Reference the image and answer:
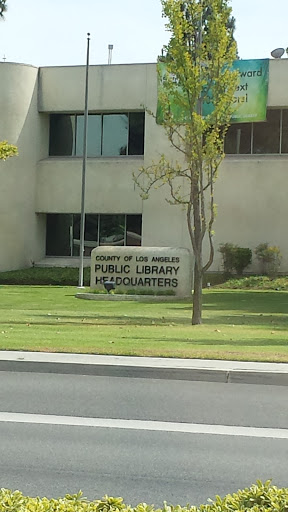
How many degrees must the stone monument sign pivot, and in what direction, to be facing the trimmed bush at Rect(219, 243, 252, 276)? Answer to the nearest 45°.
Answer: approximately 135° to its left

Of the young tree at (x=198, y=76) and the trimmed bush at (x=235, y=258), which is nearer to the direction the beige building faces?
the young tree

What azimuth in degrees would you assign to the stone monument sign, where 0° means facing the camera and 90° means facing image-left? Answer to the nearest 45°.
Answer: approximately 0°

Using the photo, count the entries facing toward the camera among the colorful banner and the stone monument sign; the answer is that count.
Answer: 2

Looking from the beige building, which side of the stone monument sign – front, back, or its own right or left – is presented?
back

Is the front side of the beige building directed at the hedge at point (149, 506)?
yes

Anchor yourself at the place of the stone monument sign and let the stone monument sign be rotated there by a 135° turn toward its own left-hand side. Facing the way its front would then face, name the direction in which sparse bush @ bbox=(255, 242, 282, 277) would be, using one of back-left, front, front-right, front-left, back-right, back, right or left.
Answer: front
